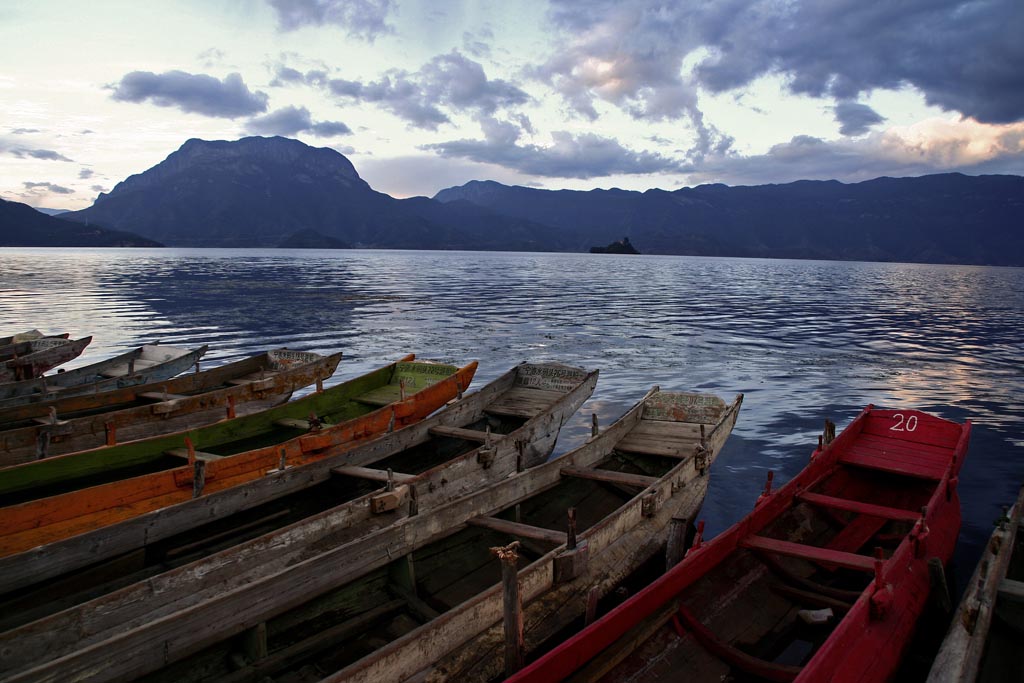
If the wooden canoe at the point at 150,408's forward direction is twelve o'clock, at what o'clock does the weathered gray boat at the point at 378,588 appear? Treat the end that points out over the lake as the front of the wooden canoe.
The weathered gray boat is roughly at 4 o'clock from the wooden canoe.

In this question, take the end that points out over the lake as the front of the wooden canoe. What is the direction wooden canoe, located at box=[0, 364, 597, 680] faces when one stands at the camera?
facing away from the viewer and to the right of the viewer

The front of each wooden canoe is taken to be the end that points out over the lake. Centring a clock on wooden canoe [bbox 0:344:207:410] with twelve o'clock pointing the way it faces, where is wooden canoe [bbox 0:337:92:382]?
wooden canoe [bbox 0:337:92:382] is roughly at 10 o'clock from wooden canoe [bbox 0:344:207:410].

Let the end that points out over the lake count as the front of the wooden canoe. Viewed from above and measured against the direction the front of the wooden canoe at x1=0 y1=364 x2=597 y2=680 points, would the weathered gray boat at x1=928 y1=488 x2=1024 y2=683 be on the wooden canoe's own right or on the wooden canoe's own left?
on the wooden canoe's own right

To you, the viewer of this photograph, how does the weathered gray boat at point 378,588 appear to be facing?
facing away from the viewer and to the right of the viewer

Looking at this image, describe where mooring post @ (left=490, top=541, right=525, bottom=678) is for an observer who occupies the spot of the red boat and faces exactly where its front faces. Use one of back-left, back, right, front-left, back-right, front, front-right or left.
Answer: back

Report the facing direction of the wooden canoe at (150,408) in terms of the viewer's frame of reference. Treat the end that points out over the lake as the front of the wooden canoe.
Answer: facing away from the viewer and to the right of the viewer

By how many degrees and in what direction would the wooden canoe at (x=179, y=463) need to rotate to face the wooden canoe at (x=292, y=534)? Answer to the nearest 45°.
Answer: approximately 90° to its right

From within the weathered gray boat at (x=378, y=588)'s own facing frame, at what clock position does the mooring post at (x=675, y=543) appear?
The mooring post is roughly at 1 o'clock from the weathered gray boat.

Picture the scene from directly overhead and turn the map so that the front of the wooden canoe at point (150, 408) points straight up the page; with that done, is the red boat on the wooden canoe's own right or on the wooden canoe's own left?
on the wooden canoe's own right

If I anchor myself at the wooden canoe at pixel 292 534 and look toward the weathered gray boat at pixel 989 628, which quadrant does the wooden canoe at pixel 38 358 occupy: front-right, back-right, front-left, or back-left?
back-left

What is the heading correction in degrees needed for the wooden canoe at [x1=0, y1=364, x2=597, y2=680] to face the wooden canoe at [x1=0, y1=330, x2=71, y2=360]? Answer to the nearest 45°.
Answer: approximately 90° to its left

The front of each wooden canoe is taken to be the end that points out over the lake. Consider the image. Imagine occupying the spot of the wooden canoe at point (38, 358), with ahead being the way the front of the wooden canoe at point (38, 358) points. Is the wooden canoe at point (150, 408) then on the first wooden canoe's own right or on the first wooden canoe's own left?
on the first wooden canoe's own right

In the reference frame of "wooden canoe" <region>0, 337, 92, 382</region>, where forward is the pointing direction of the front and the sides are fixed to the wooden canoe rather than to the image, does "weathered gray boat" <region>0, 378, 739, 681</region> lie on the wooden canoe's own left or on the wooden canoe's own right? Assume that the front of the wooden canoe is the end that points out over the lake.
on the wooden canoe's own right
